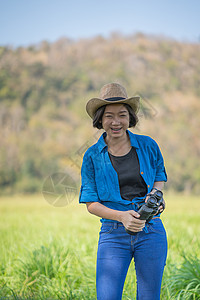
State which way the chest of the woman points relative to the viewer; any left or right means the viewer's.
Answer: facing the viewer
